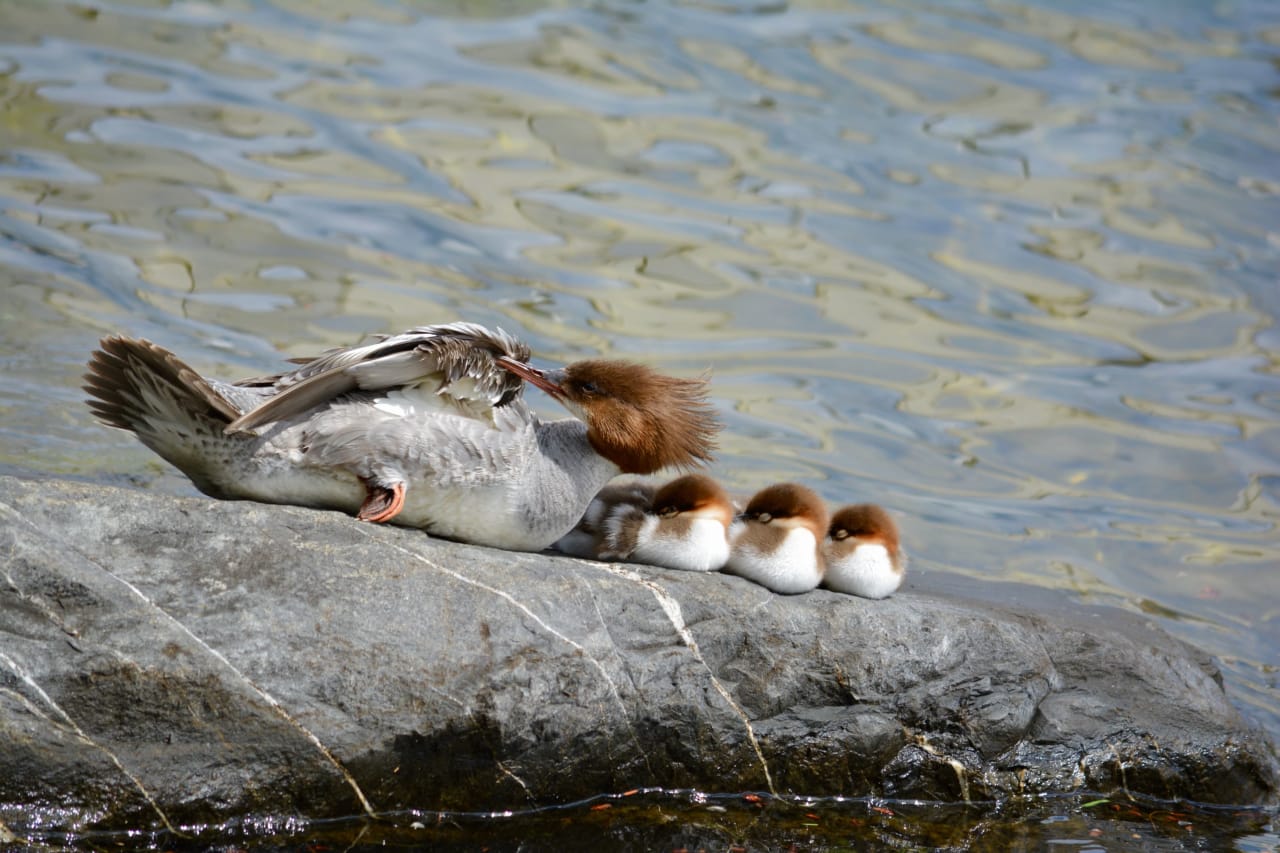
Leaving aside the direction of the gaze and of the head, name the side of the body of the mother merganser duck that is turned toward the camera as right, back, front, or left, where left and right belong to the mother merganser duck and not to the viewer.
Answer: right
